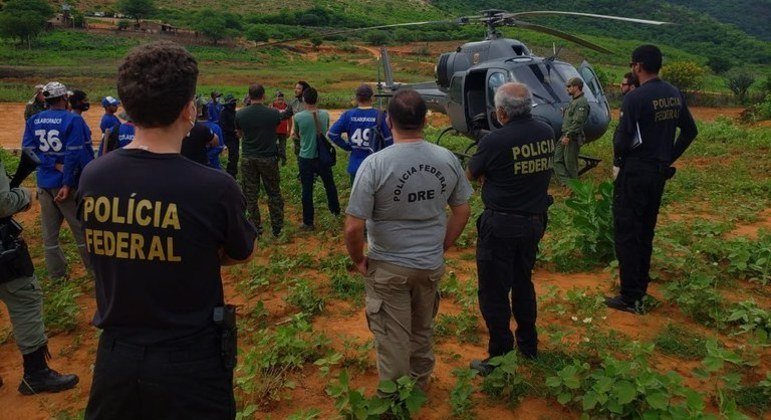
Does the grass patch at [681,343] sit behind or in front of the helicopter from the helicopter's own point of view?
in front

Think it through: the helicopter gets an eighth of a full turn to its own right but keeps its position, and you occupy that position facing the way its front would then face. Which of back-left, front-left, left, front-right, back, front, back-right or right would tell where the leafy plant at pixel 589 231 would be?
front

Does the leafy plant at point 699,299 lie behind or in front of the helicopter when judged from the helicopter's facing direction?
in front

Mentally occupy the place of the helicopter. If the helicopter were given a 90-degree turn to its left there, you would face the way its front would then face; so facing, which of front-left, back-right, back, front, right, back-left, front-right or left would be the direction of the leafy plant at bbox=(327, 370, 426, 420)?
back-right

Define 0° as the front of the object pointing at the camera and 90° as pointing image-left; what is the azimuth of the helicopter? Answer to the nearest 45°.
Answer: approximately 315°

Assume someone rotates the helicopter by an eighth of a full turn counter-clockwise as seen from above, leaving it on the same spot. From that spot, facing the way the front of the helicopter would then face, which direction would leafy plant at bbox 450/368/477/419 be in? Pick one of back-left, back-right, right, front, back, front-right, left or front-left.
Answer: right

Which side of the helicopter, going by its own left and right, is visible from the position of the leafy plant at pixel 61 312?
right

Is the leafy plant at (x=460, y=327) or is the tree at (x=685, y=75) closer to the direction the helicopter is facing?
the leafy plant

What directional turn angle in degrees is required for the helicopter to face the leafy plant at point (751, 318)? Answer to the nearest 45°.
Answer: approximately 45° to its right

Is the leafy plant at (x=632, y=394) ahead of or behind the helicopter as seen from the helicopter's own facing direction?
ahead

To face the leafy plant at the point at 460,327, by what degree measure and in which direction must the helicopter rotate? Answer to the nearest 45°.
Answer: approximately 45° to its right

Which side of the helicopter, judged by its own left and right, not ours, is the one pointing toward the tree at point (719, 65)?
left
